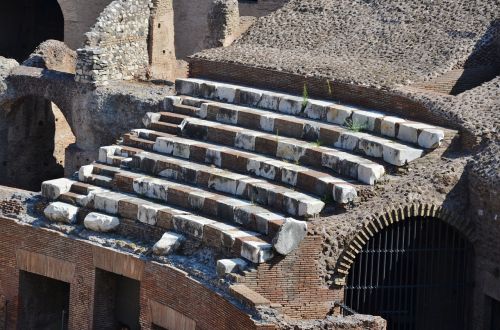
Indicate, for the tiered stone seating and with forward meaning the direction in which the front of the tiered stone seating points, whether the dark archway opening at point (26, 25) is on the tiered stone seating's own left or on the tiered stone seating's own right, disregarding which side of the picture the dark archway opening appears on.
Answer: on the tiered stone seating's own right

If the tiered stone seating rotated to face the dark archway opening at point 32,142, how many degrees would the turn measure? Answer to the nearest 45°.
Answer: approximately 90° to its right

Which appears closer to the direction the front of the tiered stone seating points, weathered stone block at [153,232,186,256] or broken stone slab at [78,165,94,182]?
the weathered stone block

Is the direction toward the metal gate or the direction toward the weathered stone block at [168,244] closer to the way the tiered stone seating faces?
the weathered stone block

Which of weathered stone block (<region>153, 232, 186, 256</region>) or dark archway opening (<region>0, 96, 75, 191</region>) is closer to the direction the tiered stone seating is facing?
the weathered stone block

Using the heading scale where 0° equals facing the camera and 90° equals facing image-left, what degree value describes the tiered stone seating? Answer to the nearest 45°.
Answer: approximately 45°

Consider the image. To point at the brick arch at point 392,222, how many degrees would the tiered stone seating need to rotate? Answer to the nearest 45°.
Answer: approximately 90° to its left

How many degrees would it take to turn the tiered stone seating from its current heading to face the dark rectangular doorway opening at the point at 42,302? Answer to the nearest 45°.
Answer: approximately 45° to its right
